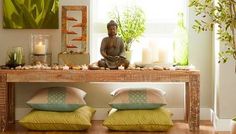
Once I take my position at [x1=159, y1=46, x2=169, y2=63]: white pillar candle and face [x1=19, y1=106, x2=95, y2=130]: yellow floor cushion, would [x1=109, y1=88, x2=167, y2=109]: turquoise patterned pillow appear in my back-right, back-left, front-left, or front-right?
front-left

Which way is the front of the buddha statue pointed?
toward the camera

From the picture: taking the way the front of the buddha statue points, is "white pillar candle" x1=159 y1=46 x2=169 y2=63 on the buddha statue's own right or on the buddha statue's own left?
on the buddha statue's own left

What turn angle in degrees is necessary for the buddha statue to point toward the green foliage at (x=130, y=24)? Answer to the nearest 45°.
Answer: approximately 135° to its left

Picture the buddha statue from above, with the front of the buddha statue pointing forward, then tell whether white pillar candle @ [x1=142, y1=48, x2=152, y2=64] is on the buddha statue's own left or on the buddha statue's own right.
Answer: on the buddha statue's own left

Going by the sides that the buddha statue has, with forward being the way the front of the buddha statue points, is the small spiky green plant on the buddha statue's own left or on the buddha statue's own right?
on the buddha statue's own right

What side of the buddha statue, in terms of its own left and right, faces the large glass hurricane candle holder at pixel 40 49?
right
